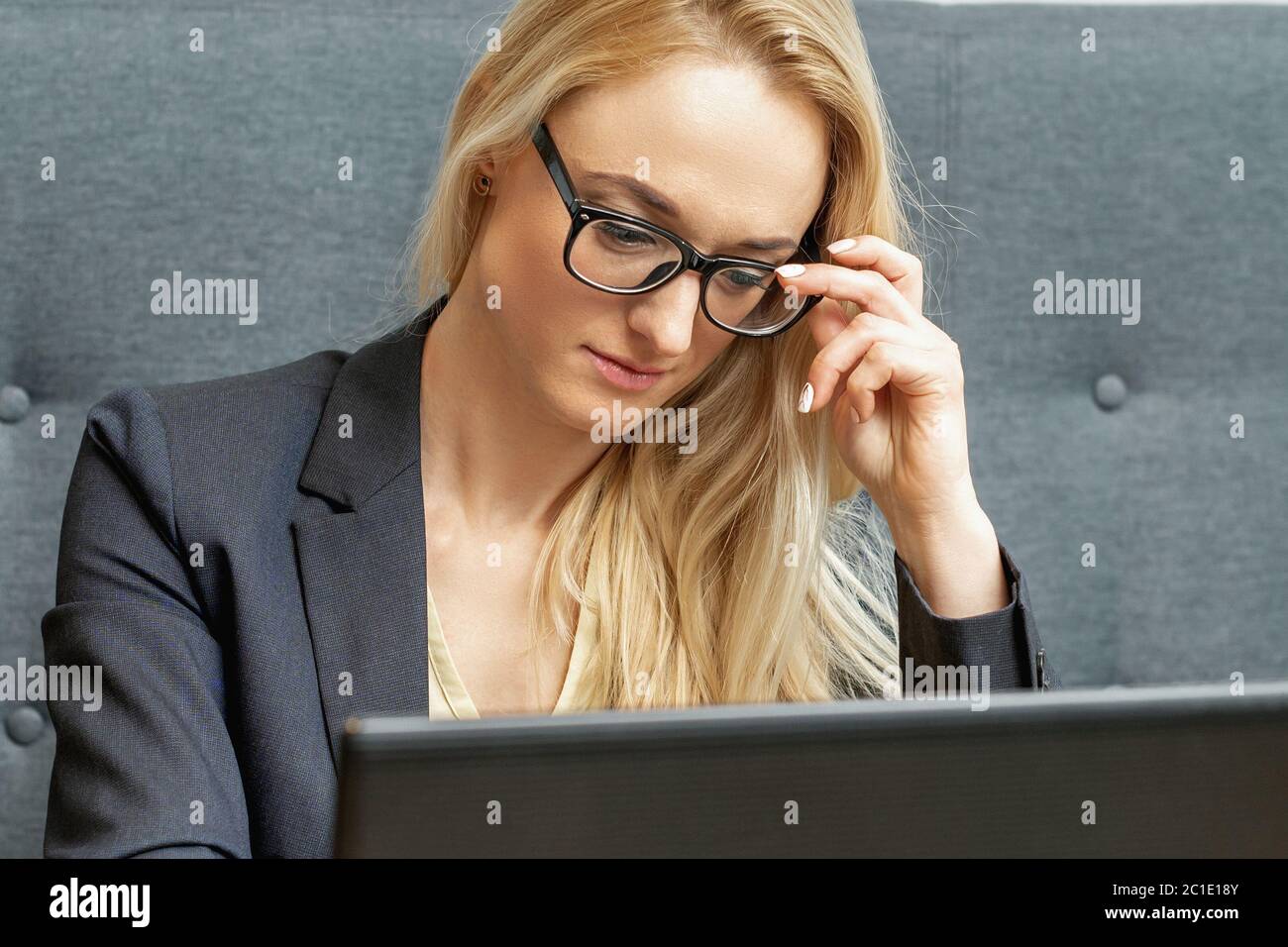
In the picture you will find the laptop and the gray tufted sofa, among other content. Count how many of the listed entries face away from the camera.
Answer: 1

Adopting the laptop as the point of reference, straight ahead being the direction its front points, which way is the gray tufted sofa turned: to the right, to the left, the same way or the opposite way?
the opposite way

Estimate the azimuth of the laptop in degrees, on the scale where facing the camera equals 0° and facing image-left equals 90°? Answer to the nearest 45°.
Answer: approximately 180°

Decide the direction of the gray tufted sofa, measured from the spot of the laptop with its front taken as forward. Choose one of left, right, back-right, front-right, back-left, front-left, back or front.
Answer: front

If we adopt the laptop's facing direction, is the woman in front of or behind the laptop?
in front

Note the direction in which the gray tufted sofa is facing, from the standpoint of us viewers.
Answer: facing the viewer

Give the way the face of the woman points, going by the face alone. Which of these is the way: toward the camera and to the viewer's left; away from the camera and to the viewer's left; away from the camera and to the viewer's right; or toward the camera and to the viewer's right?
toward the camera and to the viewer's right

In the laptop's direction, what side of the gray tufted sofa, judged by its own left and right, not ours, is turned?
front
